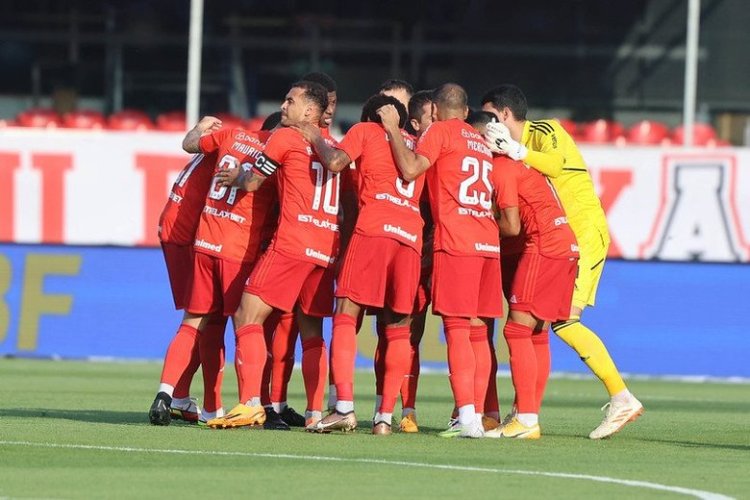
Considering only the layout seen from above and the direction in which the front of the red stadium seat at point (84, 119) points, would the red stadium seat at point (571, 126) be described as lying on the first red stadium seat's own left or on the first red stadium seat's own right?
on the first red stadium seat's own left

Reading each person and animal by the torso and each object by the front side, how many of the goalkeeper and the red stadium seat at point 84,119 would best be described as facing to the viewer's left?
1

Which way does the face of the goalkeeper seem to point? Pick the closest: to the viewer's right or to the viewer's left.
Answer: to the viewer's left

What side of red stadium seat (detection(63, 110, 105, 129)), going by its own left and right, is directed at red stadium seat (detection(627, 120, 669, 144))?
left

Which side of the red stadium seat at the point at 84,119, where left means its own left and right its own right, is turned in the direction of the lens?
front

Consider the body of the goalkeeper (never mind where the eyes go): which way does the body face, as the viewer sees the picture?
to the viewer's left

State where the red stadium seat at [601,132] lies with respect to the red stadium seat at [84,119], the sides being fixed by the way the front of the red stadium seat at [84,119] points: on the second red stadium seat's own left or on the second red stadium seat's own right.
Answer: on the second red stadium seat's own left

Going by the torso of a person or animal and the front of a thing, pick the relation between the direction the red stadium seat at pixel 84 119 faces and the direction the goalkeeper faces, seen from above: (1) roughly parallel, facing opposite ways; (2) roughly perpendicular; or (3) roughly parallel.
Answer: roughly perpendicular

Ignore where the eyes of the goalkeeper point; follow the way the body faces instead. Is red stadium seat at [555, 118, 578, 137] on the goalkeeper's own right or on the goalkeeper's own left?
on the goalkeeper's own right
